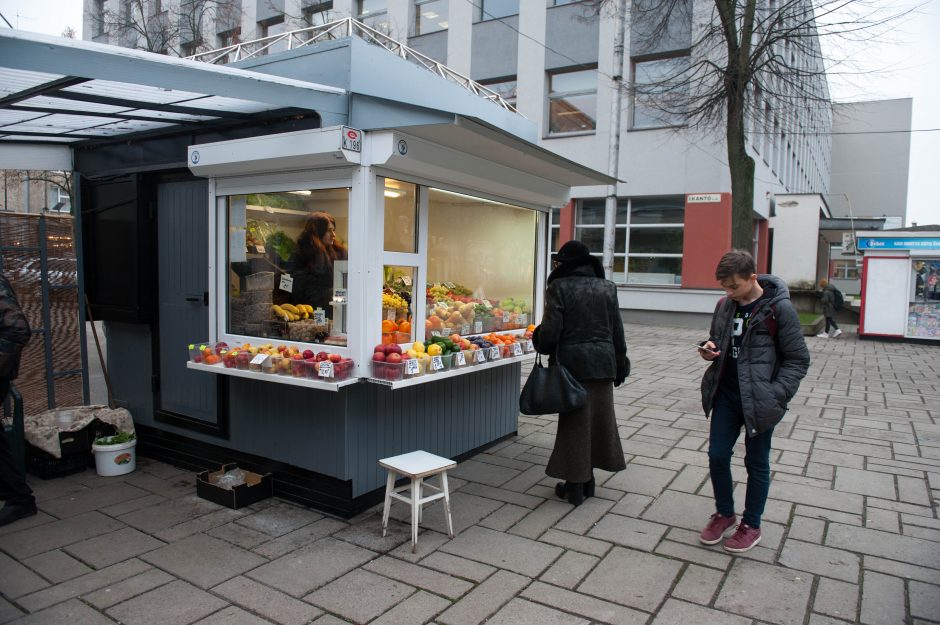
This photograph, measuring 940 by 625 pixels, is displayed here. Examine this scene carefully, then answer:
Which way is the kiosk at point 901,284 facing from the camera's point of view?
toward the camera

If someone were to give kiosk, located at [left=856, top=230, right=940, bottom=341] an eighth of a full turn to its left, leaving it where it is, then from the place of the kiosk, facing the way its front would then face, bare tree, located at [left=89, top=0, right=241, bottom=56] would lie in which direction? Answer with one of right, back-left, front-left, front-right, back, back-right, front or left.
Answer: right

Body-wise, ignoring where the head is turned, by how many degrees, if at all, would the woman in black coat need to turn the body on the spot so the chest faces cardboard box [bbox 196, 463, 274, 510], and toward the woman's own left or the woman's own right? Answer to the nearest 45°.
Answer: approximately 45° to the woman's own left

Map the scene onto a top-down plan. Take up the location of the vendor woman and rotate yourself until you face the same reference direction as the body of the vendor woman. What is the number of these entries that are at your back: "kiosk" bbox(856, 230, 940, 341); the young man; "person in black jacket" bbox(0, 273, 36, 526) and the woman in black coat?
1

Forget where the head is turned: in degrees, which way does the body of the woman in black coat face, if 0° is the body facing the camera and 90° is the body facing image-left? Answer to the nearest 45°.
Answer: approximately 135°

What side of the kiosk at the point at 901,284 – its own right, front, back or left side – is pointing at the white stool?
front

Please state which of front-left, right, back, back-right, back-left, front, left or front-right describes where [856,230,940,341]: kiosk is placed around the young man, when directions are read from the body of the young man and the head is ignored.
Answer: back-right

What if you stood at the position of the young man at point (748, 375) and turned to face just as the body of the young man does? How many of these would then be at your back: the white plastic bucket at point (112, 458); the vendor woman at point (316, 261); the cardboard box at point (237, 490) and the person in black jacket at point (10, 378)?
0

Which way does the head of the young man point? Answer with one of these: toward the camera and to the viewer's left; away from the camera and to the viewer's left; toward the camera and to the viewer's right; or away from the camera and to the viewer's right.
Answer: toward the camera and to the viewer's left

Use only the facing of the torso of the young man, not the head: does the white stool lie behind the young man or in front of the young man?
in front

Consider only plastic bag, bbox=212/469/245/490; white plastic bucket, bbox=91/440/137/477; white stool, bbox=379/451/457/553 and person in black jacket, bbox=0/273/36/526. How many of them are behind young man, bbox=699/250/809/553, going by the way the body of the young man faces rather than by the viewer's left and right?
0

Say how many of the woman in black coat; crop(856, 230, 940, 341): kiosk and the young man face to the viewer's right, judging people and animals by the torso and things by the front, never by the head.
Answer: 0
